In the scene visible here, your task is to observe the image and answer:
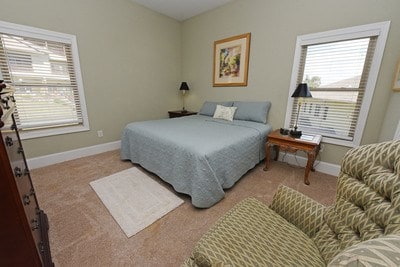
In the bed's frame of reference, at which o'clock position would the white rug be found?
The white rug is roughly at 1 o'clock from the bed.

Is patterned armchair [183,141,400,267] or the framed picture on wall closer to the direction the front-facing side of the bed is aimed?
the patterned armchair

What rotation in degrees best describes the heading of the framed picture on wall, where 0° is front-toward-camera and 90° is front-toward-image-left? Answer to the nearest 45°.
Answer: approximately 45°

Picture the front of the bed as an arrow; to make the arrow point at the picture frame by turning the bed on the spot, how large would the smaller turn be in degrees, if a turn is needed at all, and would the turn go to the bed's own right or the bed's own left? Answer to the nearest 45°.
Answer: approximately 135° to the bed's own left

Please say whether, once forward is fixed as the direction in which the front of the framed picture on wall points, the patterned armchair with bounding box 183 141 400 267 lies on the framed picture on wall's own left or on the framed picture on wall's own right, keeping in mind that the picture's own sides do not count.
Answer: on the framed picture on wall's own left
